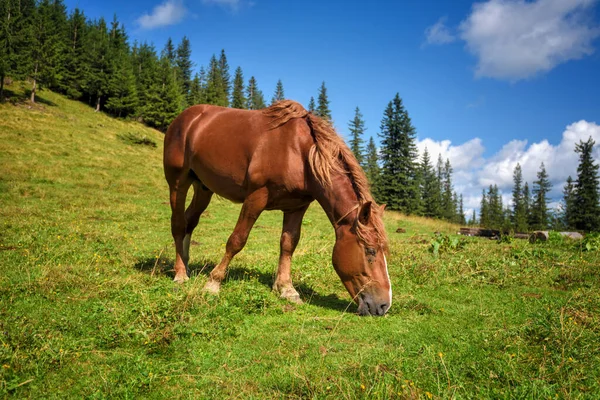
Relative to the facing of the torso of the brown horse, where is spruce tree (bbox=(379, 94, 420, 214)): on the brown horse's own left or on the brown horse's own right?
on the brown horse's own left

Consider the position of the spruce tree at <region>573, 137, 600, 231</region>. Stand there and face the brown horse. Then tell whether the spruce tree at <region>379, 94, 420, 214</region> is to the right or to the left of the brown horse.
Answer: right

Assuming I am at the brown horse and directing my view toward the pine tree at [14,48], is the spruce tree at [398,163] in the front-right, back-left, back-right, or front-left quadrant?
front-right

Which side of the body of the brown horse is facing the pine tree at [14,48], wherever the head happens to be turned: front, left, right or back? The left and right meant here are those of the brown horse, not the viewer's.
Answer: back

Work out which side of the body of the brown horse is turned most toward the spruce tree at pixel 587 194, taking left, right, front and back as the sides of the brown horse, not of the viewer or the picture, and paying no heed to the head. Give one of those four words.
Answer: left

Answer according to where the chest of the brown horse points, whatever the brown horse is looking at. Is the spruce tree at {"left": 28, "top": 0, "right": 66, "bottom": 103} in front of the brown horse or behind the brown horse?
behind
